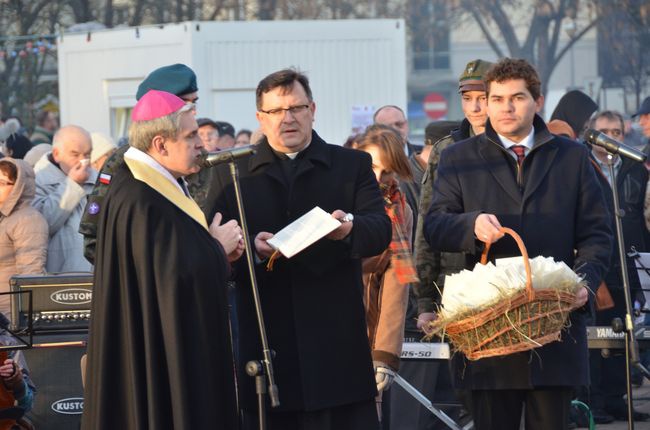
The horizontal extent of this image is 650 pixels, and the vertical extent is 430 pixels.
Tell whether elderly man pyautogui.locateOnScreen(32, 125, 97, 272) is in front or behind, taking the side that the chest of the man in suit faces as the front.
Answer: behind

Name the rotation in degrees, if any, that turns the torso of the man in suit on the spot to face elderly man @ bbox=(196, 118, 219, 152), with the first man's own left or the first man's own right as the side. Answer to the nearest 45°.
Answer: approximately 135° to the first man's own right

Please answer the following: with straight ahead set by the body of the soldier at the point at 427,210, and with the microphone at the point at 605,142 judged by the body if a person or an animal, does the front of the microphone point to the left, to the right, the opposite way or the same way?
to the right

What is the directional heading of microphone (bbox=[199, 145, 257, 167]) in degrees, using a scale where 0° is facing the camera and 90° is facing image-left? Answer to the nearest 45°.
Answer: approximately 90°

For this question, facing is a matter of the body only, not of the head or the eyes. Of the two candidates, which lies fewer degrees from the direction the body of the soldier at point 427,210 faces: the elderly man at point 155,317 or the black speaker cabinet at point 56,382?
the elderly man

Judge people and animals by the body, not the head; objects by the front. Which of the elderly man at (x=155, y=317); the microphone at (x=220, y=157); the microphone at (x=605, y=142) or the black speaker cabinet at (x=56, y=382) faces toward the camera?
the black speaker cabinet

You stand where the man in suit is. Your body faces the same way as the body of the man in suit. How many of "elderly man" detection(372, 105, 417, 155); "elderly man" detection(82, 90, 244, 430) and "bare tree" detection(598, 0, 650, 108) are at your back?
2

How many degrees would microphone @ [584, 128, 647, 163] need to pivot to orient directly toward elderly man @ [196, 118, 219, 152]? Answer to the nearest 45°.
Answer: approximately 45° to its right

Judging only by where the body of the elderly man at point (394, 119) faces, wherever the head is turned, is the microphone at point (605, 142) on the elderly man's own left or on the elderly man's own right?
on the elderly man's own left

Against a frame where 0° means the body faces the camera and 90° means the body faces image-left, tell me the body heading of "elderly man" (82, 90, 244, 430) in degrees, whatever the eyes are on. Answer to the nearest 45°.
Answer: approximately 270°

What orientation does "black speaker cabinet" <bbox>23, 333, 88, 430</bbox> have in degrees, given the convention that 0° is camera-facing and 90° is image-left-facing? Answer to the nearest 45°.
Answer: approximately 0°

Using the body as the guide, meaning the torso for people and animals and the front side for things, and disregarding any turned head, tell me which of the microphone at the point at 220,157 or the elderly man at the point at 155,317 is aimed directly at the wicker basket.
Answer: the elderly man
